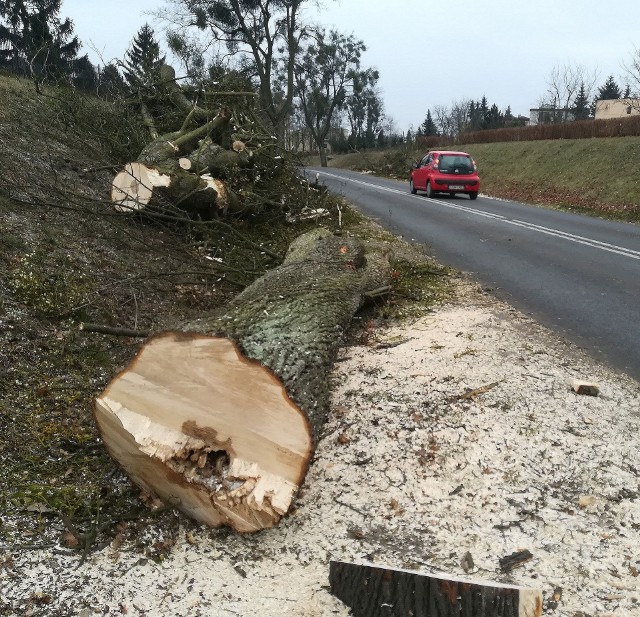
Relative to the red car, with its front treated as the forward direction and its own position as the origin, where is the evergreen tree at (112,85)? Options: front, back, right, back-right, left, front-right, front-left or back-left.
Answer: left

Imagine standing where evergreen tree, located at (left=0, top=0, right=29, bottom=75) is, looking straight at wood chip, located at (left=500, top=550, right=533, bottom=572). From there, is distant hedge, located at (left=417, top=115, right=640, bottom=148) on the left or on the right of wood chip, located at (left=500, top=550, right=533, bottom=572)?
left

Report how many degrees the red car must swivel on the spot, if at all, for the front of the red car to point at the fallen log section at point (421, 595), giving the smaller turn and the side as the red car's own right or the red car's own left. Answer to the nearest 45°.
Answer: approximately 135° to the red car's own left

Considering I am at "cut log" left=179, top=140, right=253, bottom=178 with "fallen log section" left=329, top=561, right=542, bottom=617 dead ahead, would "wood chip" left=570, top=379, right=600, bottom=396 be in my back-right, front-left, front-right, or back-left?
front-left

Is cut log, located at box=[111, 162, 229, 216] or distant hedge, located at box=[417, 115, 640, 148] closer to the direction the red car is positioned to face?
the distant hedge

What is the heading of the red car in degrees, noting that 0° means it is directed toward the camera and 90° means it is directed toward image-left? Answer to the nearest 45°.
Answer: approximately 135°

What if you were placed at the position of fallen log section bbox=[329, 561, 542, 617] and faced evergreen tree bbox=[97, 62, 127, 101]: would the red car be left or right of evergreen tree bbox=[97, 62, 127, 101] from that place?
right

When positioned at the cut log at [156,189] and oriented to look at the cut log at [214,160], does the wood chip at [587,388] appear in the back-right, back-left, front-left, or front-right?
back-right
